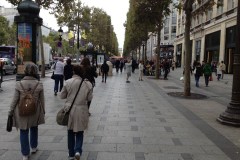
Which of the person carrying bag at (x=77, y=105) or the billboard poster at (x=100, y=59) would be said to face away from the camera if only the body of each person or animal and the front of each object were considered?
the person carrying bag

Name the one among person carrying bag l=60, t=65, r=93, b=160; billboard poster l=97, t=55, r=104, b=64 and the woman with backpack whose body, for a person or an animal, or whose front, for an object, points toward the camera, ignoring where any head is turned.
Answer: the billboard poster

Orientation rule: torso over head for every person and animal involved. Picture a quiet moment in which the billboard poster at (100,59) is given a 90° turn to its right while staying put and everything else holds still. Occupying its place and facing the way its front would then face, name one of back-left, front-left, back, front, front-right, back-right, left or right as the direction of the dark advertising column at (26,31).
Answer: left

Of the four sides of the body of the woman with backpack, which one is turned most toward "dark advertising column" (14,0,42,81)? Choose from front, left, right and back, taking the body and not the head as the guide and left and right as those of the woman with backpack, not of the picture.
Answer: front

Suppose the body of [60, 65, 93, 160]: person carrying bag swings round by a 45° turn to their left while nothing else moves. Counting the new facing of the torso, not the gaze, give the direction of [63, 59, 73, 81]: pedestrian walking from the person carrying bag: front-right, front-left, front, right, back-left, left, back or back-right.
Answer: front-right

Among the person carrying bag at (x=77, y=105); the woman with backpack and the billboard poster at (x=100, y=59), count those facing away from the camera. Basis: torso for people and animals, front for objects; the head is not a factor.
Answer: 2

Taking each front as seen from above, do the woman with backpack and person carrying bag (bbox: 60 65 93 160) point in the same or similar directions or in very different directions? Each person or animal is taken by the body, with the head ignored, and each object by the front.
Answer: same or similar directions

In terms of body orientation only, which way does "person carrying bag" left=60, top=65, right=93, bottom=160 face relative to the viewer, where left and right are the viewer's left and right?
facing away from the viewer

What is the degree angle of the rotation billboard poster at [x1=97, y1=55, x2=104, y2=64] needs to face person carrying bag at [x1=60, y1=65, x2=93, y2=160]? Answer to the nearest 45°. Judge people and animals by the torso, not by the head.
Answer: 0° — it already faces them

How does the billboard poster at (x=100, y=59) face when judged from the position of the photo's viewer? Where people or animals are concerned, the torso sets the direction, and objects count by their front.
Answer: facing the viewer

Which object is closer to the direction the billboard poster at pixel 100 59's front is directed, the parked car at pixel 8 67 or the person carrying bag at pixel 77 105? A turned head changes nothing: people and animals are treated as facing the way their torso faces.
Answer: the person carrying bag

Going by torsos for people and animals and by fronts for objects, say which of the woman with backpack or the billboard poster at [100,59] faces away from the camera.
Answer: the woman with backpack

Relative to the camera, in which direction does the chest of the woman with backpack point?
away from the camera

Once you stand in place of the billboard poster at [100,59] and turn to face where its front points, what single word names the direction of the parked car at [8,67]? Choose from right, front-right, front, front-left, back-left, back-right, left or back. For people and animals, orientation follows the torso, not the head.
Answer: right

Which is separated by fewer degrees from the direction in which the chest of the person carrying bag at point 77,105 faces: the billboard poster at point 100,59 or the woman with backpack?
the billboard poster

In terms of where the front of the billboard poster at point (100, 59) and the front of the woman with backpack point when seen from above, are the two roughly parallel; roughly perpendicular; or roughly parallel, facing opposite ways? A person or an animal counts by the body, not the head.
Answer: roughly parallel, facing opposite ways

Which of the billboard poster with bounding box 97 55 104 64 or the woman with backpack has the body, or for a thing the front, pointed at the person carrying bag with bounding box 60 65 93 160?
the billboard poster

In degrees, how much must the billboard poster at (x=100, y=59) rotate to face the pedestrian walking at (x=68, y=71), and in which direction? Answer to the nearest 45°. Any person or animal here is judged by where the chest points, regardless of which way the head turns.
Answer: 0° — it already faces them

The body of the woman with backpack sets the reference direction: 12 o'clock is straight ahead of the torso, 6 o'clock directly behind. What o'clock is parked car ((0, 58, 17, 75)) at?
The parked car is roughly at 12 o'clock from the woman with backpack.
